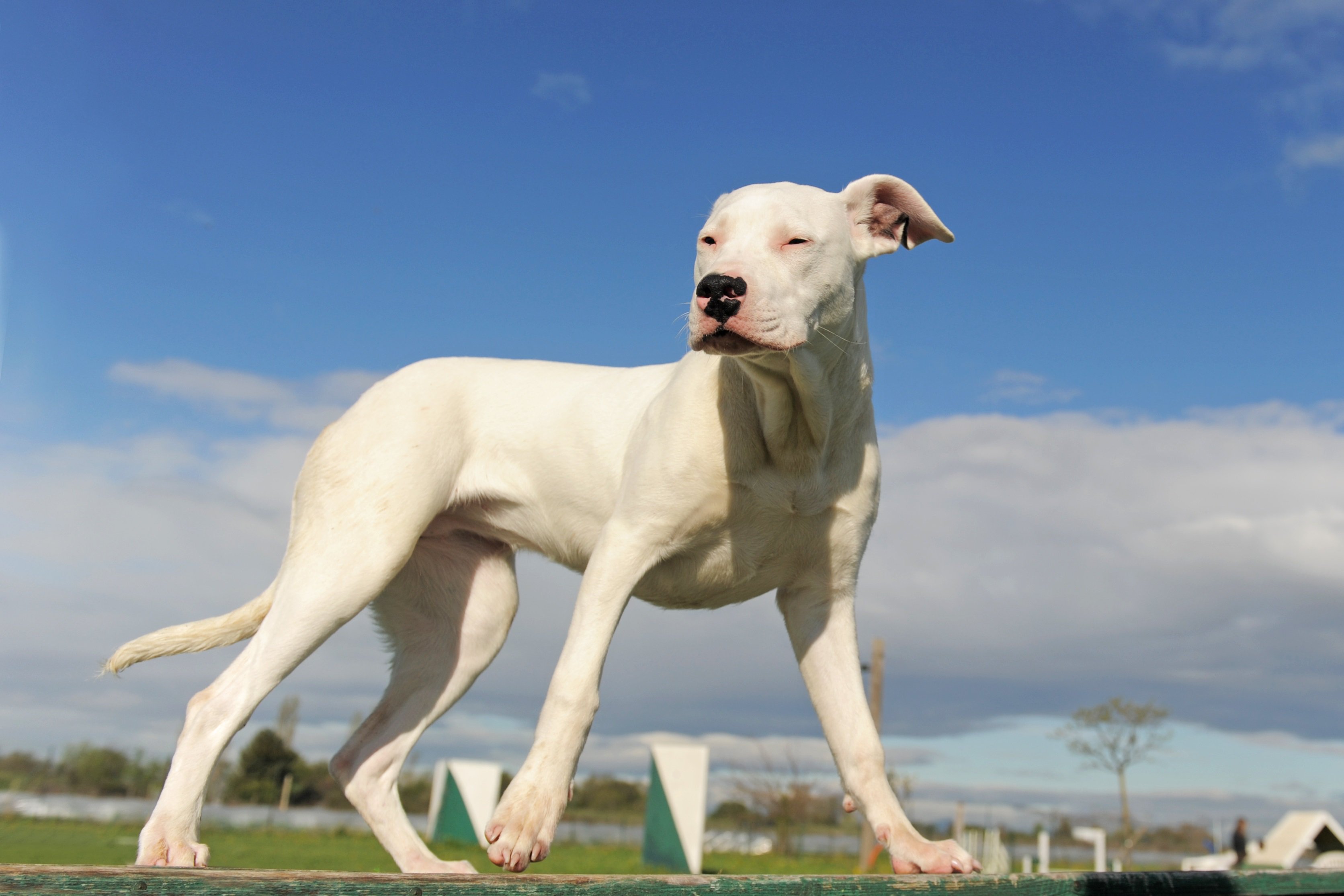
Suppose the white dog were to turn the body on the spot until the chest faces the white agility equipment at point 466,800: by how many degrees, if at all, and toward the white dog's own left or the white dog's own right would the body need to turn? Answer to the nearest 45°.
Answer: approximately 135° to the white dog's own left

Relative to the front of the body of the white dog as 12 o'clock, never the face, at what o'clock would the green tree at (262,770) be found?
The green tree is roughly at 7 o'clock from the white dog.

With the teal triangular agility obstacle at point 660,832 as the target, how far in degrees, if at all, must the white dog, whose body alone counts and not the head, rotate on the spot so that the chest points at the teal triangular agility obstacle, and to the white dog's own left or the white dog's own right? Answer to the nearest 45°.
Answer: approximately 135° to the white dog's own left

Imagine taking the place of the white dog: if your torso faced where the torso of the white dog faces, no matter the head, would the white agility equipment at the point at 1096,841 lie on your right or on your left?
on your left

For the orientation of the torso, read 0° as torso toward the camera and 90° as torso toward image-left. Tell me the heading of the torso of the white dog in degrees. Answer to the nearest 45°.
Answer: approximately 315°

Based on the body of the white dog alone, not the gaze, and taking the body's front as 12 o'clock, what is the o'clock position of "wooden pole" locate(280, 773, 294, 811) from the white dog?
The wooden pole is roughly at 7 o'clock from the white dog.
